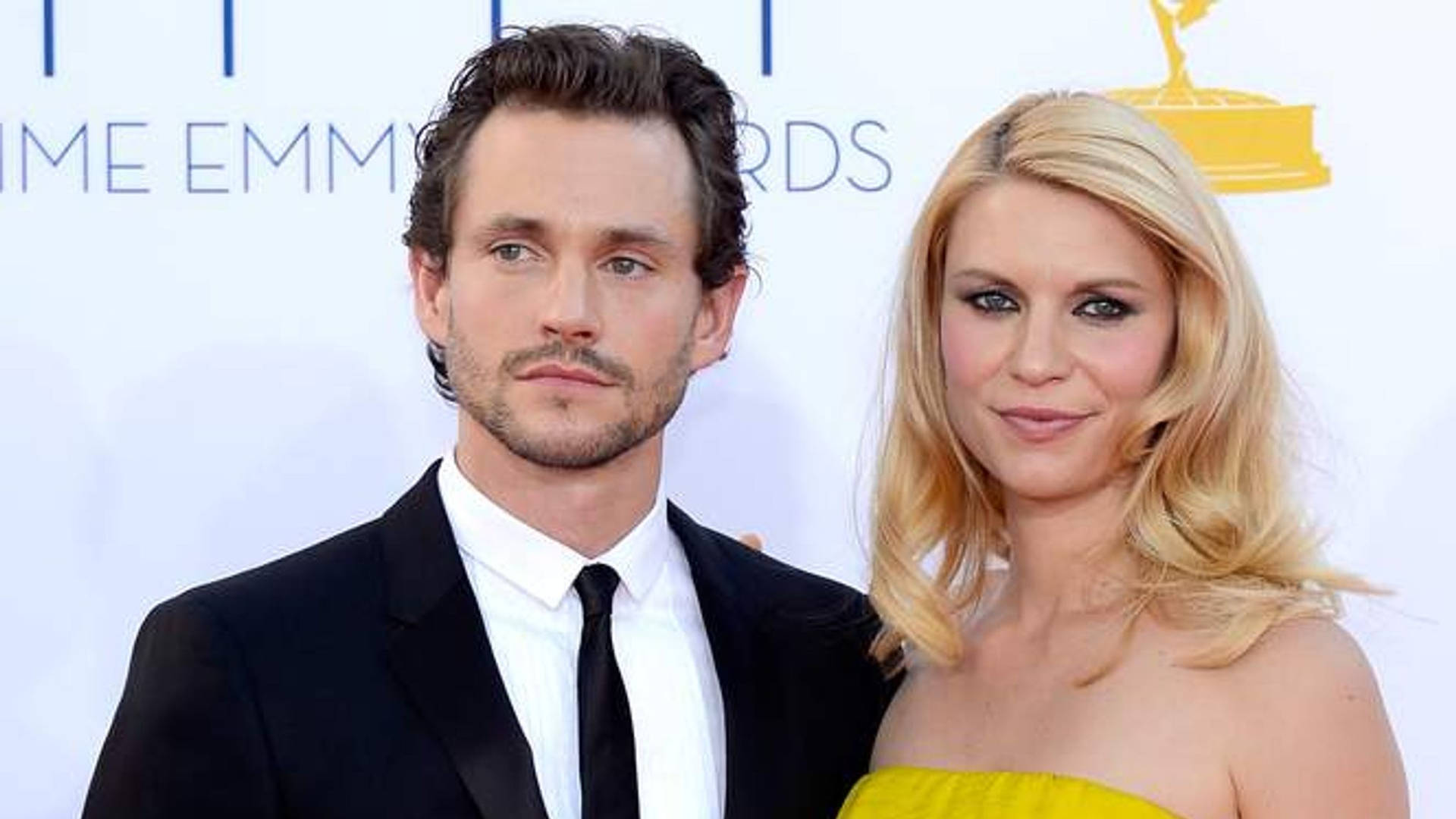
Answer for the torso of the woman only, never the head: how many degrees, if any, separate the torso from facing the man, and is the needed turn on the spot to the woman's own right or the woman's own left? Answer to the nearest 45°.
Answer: approximately 45° to the woman's own right

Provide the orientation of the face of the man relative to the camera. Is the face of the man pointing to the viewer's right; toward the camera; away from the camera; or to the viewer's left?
toward the camera

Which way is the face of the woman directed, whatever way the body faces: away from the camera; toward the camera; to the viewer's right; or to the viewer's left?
toward the camera

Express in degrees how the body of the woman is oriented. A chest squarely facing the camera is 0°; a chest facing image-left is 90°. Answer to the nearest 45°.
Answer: approximately 45°
